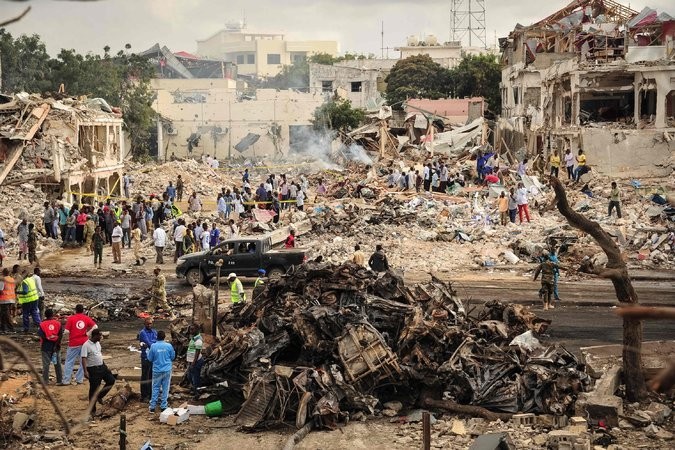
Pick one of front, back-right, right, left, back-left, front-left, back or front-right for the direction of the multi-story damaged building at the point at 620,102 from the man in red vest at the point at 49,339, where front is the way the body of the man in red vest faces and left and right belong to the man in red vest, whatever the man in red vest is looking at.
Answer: front-right

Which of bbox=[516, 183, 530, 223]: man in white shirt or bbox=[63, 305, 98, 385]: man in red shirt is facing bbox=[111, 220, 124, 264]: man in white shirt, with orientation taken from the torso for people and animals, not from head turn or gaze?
the man in red shirt

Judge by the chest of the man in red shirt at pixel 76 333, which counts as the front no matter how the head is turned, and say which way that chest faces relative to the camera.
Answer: away from the camera

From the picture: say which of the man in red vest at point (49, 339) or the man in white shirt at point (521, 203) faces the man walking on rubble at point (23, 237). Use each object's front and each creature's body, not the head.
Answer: the man in red vest

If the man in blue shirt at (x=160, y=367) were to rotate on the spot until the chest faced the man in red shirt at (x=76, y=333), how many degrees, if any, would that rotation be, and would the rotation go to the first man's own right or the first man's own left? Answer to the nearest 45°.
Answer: approximately 45° to the first man's own left

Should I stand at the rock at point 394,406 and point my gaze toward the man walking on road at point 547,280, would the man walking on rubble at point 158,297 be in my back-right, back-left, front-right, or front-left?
front-left

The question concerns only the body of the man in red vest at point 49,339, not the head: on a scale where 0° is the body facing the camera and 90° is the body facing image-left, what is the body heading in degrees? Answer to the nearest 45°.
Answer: approximately 180°

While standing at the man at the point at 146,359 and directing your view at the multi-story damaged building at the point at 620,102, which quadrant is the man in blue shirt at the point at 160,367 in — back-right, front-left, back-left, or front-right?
back-right
